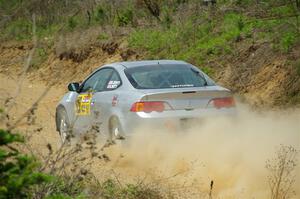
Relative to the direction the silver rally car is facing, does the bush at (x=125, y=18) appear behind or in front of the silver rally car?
in front

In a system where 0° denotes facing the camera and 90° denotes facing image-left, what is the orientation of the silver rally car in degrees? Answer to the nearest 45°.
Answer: approximately 135°
